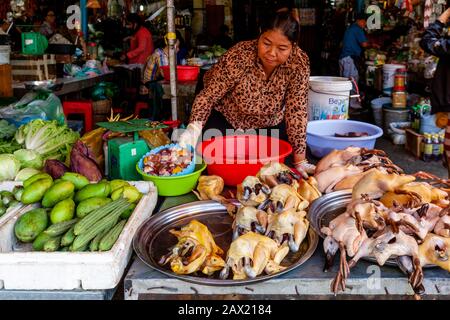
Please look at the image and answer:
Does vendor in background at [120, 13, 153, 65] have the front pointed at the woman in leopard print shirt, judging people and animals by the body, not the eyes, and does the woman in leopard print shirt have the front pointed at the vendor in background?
no

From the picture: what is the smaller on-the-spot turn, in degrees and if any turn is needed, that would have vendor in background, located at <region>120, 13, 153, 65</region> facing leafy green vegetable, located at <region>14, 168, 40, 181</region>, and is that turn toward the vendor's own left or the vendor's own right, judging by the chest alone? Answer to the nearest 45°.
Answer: approximately 90° to the vendor's own left

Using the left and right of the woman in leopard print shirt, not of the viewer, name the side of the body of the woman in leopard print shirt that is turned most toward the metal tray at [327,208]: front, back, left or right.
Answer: front

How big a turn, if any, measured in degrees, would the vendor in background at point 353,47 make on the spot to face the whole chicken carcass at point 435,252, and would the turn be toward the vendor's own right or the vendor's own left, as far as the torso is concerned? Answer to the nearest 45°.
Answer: approximately 90° to the vendor's own right

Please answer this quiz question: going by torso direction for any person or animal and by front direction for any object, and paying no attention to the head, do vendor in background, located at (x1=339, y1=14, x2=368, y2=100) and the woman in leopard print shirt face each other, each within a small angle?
no

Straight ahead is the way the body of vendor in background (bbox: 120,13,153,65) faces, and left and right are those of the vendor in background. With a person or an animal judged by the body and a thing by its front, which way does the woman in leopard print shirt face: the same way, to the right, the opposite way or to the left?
to the left

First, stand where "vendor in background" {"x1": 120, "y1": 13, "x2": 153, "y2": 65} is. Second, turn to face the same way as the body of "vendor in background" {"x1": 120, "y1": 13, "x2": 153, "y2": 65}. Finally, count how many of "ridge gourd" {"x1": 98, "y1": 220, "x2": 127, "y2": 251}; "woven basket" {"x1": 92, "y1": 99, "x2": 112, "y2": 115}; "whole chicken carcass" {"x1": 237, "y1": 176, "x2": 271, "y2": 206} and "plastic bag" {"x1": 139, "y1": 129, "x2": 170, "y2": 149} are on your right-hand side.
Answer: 0

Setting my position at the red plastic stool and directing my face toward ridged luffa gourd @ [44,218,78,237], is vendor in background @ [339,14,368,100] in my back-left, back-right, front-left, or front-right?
back-left

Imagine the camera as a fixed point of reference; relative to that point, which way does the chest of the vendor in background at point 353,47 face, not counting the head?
to the viewer's right

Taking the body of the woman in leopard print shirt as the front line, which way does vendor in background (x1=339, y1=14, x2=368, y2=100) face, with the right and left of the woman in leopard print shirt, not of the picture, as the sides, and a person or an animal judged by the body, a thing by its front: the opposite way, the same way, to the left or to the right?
to the left

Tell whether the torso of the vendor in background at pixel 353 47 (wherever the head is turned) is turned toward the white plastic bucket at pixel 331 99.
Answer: no

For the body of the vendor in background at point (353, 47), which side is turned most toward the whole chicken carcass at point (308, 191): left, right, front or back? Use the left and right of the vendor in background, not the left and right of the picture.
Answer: right

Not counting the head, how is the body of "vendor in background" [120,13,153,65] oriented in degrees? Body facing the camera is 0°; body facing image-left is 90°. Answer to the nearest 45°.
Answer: approximately 90°

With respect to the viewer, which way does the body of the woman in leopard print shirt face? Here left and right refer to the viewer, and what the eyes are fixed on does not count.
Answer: facing the viewer

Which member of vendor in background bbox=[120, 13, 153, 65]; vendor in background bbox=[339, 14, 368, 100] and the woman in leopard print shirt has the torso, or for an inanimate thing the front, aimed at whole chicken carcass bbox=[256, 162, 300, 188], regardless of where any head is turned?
the woman in leopard print shirt
